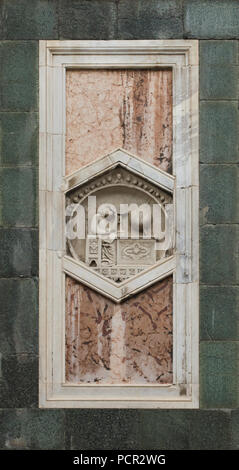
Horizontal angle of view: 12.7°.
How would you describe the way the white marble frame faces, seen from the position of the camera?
facing the viewer
